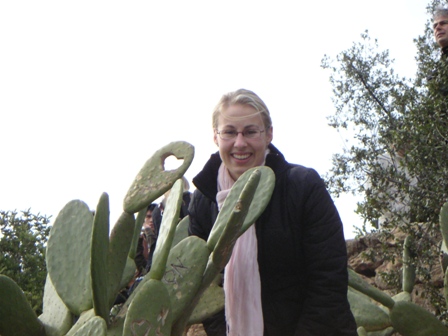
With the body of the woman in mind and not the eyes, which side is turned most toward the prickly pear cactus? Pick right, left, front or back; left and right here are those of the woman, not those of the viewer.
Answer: front

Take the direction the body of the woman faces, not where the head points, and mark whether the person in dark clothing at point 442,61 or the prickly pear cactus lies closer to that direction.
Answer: the prickly pear cactus

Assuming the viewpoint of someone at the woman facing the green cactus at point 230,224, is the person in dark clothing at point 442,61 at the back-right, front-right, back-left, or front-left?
back-left

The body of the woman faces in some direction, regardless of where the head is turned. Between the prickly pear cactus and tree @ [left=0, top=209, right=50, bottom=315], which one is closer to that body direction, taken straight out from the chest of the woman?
the prickly pear cactus
